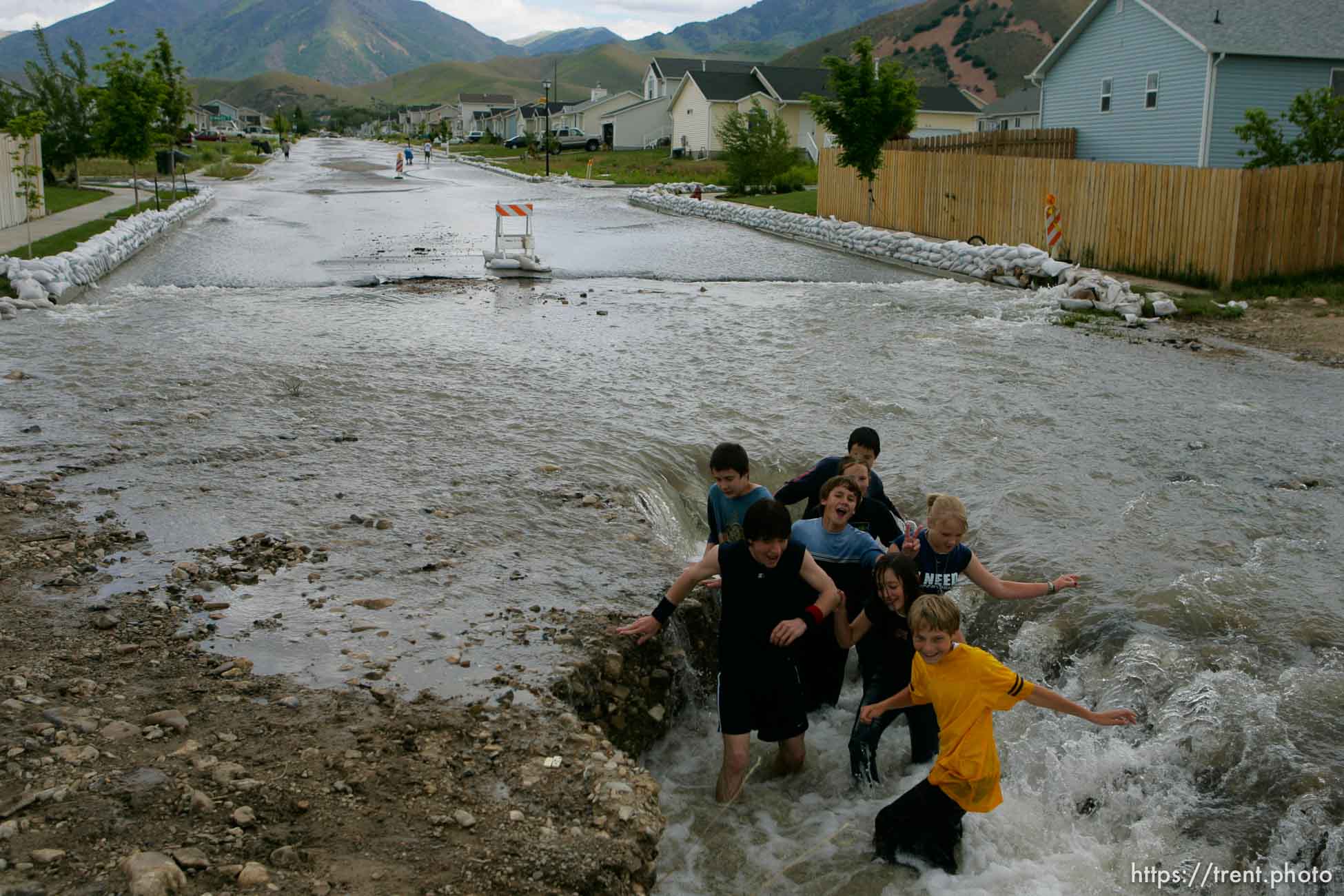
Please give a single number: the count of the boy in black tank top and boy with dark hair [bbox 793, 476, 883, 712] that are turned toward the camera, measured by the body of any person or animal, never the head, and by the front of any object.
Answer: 2

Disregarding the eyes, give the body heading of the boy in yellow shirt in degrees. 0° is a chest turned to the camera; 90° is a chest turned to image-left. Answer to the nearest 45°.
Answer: approximately 45°

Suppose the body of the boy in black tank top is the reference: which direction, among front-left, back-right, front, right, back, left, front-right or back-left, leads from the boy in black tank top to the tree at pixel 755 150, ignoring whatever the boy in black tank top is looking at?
back

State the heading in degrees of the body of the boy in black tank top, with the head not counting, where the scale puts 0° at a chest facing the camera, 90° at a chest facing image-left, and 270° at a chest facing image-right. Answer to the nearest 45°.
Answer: approximately 0°

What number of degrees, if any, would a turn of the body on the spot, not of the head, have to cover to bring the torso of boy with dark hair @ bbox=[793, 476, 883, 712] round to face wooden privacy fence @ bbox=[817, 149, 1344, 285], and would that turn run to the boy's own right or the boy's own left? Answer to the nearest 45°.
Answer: approximately 180°

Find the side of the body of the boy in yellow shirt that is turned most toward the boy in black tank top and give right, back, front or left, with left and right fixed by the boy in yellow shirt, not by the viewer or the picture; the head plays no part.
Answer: right

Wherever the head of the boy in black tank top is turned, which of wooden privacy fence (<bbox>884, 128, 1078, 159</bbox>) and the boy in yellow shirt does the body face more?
the boy in yellow shirt

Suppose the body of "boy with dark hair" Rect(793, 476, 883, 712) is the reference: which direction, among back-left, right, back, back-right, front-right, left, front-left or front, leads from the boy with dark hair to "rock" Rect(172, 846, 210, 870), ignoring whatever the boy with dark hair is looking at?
front-right

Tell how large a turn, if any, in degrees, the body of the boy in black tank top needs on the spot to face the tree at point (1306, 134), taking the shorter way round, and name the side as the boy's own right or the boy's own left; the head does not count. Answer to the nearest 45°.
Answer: approximately 135° to the boy's own left

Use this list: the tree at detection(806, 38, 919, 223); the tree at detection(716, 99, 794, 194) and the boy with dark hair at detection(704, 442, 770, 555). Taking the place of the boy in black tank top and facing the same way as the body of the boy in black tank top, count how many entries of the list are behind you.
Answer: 3
